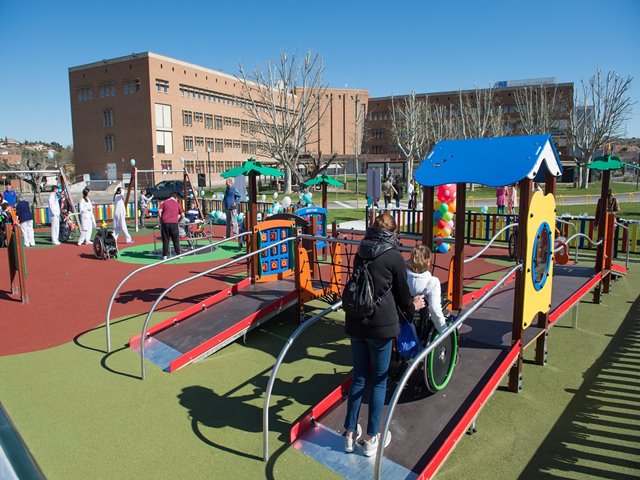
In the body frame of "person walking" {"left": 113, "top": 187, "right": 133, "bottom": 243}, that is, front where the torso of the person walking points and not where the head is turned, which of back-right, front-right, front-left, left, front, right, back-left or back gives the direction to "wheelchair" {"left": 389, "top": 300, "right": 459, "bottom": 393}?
right

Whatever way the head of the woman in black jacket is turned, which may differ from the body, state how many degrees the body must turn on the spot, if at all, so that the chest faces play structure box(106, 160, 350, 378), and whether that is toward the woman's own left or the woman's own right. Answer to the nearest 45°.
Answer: approximately 90° to the woman's own left

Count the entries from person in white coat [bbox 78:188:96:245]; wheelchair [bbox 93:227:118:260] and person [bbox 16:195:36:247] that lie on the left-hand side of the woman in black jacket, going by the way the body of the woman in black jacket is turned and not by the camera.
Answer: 3

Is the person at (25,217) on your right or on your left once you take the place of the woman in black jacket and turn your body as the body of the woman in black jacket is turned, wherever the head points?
on your left

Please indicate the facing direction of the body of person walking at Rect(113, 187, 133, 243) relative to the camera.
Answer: to the viewer's right

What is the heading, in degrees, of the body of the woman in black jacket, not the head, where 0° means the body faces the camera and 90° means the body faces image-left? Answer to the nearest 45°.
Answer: approximately 225°

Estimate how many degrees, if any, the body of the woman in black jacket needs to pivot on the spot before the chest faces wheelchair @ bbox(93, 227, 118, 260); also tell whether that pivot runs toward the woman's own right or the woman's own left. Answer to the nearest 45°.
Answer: approximately 90° to the woman's own left
